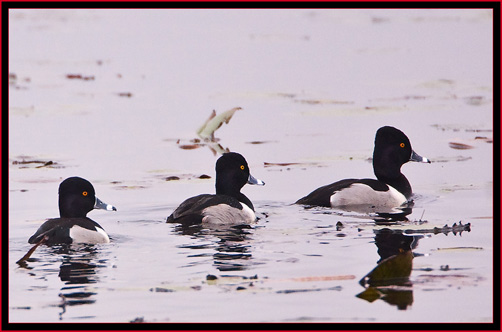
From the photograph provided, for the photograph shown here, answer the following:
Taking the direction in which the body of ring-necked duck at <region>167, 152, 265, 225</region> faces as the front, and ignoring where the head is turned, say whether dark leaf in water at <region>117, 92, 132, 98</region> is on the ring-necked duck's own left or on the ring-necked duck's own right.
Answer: on the ring-necked duck's own left

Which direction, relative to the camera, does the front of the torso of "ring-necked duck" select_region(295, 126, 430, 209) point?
to the viewer's right

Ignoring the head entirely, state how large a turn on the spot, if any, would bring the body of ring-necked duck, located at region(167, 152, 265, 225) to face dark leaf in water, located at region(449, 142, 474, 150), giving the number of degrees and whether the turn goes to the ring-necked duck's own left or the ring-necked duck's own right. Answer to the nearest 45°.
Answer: approximately 45° to the ring-necked duck's own left

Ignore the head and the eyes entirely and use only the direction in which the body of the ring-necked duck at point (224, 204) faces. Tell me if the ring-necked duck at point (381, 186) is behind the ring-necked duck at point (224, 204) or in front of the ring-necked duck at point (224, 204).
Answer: in front

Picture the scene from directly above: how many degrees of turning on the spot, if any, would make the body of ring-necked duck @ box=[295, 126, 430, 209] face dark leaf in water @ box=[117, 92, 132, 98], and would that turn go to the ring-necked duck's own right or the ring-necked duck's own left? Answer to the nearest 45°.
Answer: approximately 135° to the ring-necked duck's own left

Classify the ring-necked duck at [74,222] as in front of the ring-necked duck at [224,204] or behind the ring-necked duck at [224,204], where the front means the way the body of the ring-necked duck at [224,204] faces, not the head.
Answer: behind

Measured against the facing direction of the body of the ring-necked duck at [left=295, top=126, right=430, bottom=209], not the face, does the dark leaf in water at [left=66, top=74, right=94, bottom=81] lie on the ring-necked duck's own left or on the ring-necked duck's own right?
on the ring-necked duck's own left

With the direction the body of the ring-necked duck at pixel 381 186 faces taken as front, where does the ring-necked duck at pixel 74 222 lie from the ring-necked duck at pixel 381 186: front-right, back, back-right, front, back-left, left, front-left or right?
back-right

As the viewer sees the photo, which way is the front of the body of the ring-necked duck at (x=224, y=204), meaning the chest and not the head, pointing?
to the viewer's right

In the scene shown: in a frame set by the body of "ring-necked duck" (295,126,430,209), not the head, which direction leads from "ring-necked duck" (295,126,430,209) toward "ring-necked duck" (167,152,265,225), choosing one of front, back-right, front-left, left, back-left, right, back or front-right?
back-right

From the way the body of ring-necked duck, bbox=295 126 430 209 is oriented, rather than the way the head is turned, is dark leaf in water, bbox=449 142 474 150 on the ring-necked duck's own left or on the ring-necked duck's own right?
on the ring-necked duck's own left

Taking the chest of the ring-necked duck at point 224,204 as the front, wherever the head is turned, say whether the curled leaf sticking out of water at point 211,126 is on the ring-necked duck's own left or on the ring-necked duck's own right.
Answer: on the ring-necked duck's own left

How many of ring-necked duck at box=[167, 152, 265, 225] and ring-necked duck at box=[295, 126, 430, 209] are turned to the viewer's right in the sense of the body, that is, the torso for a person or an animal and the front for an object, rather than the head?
2
